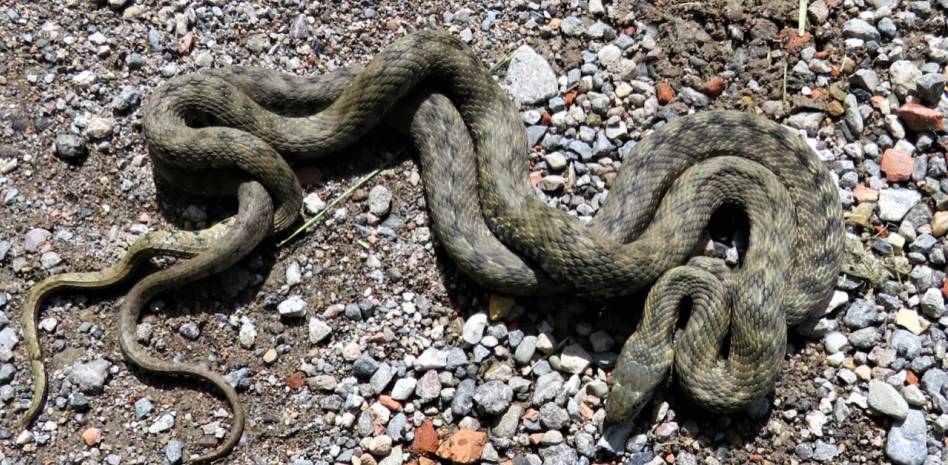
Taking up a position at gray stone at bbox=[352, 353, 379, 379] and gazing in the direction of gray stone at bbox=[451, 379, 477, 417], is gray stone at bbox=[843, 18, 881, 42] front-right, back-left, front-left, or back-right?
front-left

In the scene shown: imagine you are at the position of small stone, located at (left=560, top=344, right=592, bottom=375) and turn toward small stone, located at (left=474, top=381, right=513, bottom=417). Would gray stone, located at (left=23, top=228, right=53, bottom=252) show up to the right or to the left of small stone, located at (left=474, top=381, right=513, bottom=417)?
right

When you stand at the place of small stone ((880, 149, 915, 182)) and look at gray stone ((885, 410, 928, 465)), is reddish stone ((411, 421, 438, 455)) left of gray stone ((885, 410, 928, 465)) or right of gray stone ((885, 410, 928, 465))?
right

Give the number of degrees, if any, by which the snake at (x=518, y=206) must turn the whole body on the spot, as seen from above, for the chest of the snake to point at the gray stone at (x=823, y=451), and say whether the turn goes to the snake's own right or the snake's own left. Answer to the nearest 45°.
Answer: approximately 90° to the snake's own left

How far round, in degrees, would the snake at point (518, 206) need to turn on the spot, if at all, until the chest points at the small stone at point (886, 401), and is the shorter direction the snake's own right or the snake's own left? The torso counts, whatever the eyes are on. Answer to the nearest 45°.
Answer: approximately 90° to the snake's own left

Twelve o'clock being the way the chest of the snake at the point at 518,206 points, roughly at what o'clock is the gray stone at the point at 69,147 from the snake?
The gray stone is roughly at 2 o'clock from the snake.

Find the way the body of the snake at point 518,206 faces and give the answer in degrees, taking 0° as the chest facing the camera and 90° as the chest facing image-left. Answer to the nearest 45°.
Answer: approximately 45°

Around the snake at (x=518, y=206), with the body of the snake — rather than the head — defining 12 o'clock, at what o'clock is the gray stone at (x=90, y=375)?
The gray stone is roughly at 1 o'clock from the snake.

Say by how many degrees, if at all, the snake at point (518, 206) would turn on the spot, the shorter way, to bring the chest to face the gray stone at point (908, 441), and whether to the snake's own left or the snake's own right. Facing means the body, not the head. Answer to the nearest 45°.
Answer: approximately 90° to the snake's own left

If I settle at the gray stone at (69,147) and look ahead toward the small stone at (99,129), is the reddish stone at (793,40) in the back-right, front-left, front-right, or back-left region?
front-right
